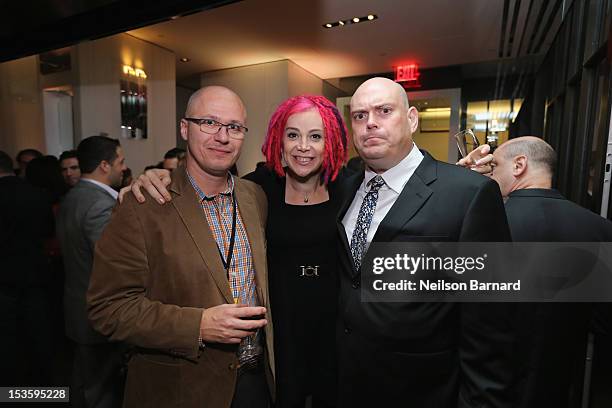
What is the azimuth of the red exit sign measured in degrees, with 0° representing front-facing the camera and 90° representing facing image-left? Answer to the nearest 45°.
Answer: approximately 0°

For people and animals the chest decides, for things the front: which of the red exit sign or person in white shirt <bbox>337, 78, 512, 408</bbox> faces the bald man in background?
the red exit sign

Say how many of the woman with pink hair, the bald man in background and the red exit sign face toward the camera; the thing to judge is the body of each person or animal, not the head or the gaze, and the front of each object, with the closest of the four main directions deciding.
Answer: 2

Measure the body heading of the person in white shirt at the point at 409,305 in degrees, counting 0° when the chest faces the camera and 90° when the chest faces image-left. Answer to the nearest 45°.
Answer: approximately 45°

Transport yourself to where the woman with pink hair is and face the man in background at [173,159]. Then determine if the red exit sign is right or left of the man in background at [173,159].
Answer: right

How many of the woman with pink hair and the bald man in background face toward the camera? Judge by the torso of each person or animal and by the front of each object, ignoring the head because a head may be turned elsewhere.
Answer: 1

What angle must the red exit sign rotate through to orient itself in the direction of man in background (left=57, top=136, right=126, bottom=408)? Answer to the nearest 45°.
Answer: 0° — it already faces them

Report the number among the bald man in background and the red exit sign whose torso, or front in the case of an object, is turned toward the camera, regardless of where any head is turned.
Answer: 1

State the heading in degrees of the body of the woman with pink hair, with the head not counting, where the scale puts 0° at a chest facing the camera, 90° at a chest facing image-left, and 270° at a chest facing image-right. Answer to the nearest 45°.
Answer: approximately 0°

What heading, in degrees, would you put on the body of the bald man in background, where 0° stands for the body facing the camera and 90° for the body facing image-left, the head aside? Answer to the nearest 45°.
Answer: approximately 135°

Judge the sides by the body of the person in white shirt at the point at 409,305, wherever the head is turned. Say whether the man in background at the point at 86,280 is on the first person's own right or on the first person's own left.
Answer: on the first person's own right

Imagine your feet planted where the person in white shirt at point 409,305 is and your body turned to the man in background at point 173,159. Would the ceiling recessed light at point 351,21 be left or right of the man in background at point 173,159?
right
